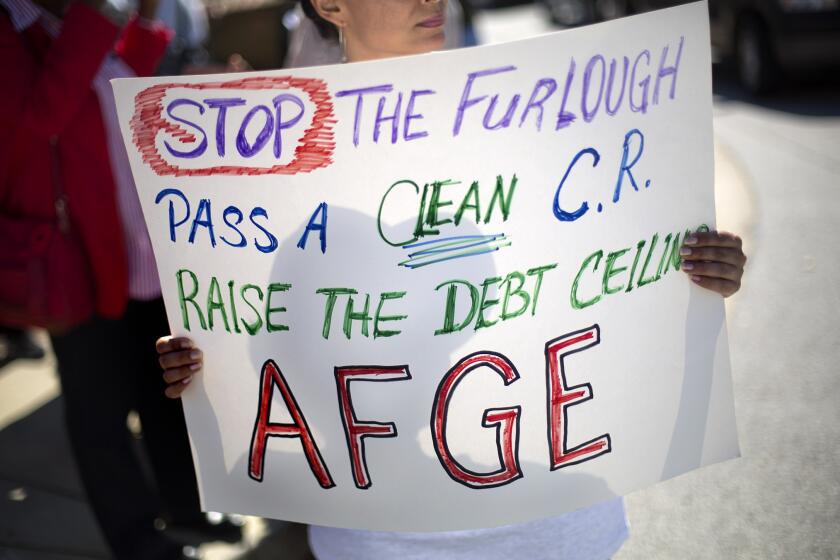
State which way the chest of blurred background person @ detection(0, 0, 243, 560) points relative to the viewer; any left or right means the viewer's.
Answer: facing to the right of the viewer

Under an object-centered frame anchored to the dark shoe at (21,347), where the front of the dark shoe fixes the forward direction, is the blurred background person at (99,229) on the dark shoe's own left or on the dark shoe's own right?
on the dark shoe's own right

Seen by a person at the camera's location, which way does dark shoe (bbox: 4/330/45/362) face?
facing to the right of the viewer

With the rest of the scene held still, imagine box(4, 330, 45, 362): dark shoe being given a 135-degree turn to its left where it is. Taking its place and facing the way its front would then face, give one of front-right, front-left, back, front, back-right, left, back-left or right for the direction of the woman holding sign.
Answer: back-left

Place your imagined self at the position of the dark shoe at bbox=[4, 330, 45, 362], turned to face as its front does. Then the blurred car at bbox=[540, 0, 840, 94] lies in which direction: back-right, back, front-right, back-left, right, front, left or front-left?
front

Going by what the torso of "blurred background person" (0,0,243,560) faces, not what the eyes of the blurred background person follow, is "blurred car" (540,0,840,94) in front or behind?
in front
